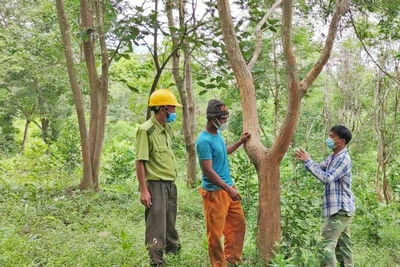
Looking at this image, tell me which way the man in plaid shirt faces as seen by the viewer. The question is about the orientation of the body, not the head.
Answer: to the viewer's left

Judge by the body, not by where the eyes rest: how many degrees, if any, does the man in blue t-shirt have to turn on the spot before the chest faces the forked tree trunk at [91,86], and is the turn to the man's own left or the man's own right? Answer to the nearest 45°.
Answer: approximately 180°

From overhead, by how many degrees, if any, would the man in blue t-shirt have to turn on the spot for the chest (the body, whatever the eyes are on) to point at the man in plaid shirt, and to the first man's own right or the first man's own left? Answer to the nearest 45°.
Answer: approximately 45° to the first man's own left

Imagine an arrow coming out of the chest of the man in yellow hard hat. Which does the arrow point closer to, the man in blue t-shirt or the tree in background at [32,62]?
the man in blue t-shirt

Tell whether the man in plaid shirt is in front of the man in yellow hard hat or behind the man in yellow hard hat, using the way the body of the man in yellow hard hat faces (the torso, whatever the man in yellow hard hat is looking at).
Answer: in front

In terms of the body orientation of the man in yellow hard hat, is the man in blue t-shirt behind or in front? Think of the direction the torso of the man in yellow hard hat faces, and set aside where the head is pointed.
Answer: in front

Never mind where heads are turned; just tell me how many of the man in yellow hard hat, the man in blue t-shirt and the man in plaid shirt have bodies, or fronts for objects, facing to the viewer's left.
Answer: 1

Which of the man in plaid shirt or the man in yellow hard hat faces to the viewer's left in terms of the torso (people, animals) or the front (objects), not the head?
the man in plaid shirt

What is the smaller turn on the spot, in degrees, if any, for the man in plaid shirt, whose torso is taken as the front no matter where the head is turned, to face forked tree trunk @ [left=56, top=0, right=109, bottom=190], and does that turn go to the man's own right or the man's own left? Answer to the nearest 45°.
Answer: approximately 45° to the man's own right

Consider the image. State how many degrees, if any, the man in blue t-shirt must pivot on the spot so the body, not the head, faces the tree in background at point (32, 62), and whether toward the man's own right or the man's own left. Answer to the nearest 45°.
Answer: approximately 180°

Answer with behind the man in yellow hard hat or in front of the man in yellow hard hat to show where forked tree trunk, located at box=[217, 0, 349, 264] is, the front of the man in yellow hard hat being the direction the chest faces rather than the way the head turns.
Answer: in front

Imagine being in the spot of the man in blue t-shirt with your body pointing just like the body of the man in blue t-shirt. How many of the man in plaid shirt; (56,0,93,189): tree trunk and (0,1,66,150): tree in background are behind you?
2

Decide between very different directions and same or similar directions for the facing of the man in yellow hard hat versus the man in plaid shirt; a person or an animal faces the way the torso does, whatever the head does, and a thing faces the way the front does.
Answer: very different directions

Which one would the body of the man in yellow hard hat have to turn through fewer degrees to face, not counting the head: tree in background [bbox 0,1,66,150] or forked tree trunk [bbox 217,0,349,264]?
the forked tree trunk

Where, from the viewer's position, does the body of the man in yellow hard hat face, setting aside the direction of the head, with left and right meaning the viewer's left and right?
facing the viewer and to the right of the viewer
